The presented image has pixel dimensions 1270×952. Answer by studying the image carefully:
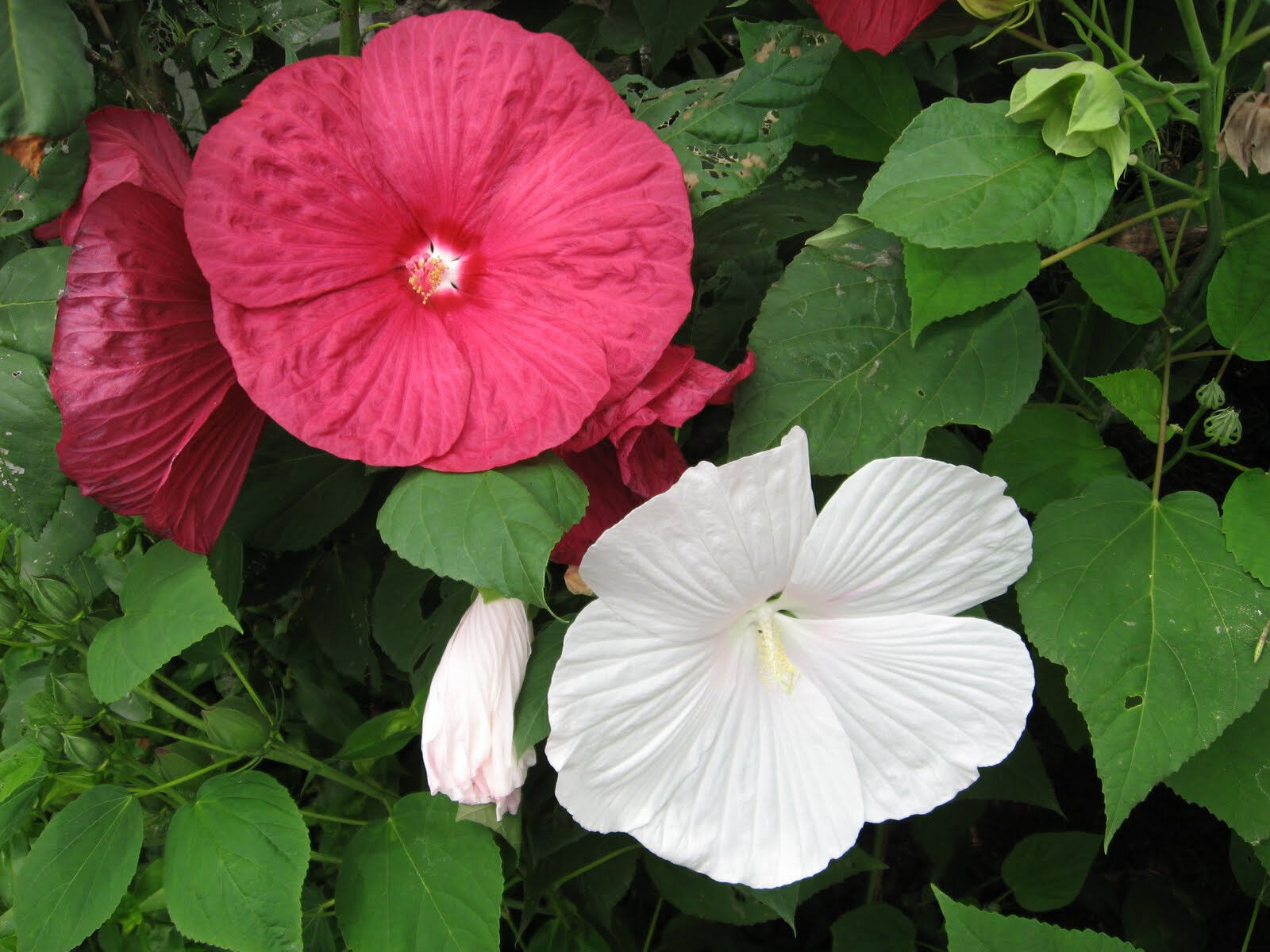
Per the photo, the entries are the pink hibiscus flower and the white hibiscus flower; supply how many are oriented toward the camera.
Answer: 2

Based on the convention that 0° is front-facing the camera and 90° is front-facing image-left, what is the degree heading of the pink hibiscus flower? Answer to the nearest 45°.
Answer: approximately 0°

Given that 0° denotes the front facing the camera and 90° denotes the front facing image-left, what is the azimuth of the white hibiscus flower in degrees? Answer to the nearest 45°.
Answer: approximately 0°
